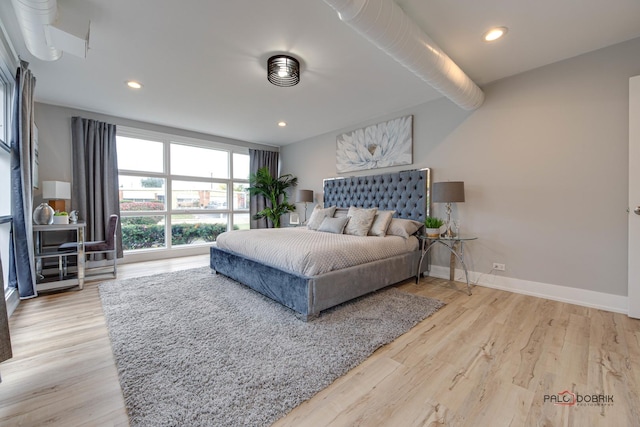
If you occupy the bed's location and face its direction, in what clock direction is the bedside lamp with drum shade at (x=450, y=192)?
The bedside lamp with drum shade is roughly at 7 o'clock from the bed.

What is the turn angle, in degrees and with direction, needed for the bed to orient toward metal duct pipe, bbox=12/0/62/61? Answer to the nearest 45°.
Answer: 0° — it already faces it

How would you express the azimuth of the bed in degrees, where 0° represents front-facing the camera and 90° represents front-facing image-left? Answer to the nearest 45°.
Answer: approximately 45°

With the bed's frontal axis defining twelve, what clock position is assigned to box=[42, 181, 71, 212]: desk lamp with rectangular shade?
The desk lamp with rectangular shade is roughly at 2 o'clock from the bed.

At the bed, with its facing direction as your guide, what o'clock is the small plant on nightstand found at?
The small plant on nightstand is roughly at 7 o'clock from the bed.

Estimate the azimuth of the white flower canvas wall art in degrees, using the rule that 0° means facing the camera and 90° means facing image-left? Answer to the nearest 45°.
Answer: approximately 45°
